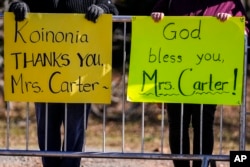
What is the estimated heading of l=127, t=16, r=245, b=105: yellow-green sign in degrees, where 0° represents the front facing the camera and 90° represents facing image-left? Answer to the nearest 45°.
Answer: approximately 0°

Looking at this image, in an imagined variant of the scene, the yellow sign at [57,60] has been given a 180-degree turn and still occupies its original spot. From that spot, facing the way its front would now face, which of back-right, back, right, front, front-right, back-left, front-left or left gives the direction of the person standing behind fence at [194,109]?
right

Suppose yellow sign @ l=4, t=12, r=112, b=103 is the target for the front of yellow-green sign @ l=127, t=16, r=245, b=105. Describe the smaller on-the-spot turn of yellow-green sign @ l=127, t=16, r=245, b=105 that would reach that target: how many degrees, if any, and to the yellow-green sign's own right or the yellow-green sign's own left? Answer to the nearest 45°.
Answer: approximately 90° to the yellow-green sign's own right

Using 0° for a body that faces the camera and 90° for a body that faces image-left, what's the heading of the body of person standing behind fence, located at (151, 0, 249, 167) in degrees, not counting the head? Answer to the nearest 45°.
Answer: approximately 0°

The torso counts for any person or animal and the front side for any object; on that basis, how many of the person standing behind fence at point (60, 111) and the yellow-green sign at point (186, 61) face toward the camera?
2

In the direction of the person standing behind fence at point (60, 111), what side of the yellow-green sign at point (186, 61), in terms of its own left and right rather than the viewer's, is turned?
right

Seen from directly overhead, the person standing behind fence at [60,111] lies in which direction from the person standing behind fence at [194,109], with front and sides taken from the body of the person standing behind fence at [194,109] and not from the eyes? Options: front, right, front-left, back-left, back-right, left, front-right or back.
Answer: right

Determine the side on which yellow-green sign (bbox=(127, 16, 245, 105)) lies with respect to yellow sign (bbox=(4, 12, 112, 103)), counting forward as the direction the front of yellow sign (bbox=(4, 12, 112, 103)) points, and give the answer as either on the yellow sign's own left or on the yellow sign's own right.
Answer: on the yellow sign's own left

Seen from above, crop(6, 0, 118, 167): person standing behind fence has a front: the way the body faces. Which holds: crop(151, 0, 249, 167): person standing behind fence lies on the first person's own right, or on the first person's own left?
on the first person's own left
